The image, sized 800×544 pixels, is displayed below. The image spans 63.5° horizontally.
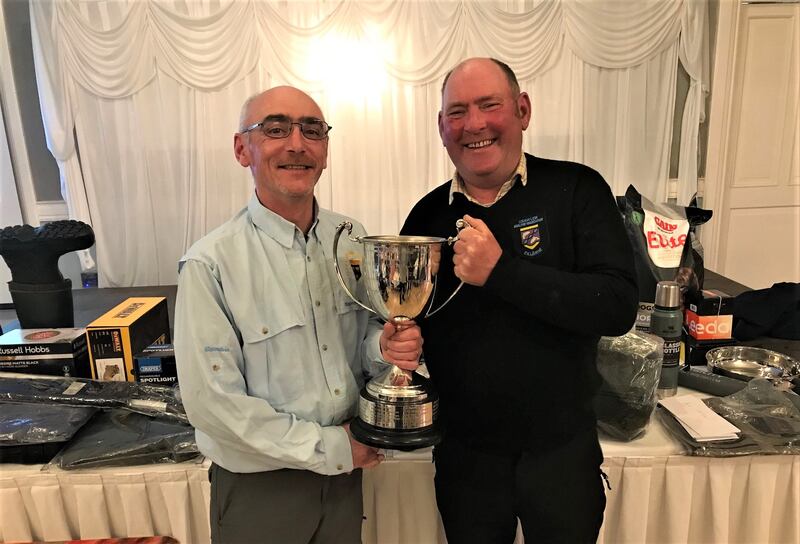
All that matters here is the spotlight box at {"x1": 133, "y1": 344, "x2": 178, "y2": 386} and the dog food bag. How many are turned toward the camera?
2

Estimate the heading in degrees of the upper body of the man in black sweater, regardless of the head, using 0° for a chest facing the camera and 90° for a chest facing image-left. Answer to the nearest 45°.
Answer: approximately 45°

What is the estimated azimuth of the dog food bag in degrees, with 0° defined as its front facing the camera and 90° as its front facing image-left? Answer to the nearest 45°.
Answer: approximately 0°

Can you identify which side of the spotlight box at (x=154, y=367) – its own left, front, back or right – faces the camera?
front

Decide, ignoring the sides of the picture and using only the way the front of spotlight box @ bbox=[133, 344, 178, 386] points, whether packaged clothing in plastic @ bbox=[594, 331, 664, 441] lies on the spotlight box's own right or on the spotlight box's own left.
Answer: on the spotlight box's own left

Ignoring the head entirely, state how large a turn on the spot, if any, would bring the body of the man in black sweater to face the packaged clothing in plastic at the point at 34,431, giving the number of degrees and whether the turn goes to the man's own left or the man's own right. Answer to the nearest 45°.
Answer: approximately 45° to the man's own right

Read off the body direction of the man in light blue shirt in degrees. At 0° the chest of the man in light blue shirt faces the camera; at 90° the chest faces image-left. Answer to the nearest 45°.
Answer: approximately 315°

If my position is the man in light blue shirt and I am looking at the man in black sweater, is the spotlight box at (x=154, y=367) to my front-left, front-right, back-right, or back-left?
back-left
